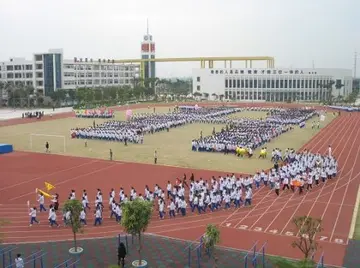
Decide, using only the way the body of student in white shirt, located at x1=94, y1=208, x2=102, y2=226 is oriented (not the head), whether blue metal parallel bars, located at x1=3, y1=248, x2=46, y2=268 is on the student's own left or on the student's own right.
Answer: on the student's own left

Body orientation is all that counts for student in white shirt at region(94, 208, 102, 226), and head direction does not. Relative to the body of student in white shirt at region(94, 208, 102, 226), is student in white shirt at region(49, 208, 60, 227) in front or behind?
in front

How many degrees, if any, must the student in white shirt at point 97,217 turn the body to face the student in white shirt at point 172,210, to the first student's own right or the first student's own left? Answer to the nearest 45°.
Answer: approximately 180°

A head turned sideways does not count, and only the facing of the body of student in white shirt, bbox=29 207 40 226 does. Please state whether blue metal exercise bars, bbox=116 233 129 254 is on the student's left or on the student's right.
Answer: on the student's left

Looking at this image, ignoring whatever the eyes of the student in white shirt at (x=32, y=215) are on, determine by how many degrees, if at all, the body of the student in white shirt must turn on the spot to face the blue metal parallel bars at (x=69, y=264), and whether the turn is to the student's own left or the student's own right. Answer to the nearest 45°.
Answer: approximately 90° to the student's own left

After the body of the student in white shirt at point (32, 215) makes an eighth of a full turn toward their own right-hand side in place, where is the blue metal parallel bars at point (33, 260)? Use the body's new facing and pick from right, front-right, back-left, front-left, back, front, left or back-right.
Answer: back-left

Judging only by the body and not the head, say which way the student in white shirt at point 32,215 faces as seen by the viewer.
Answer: to the viewer's left

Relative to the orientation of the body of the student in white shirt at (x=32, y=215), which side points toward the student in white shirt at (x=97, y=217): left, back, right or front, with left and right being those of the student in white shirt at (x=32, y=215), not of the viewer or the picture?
back

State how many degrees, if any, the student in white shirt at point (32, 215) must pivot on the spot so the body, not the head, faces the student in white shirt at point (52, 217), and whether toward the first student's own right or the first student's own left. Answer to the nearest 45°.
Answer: approximately 135° to the first student's own left

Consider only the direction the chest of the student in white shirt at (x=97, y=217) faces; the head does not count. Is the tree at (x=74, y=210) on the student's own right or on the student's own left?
on the student's own left
